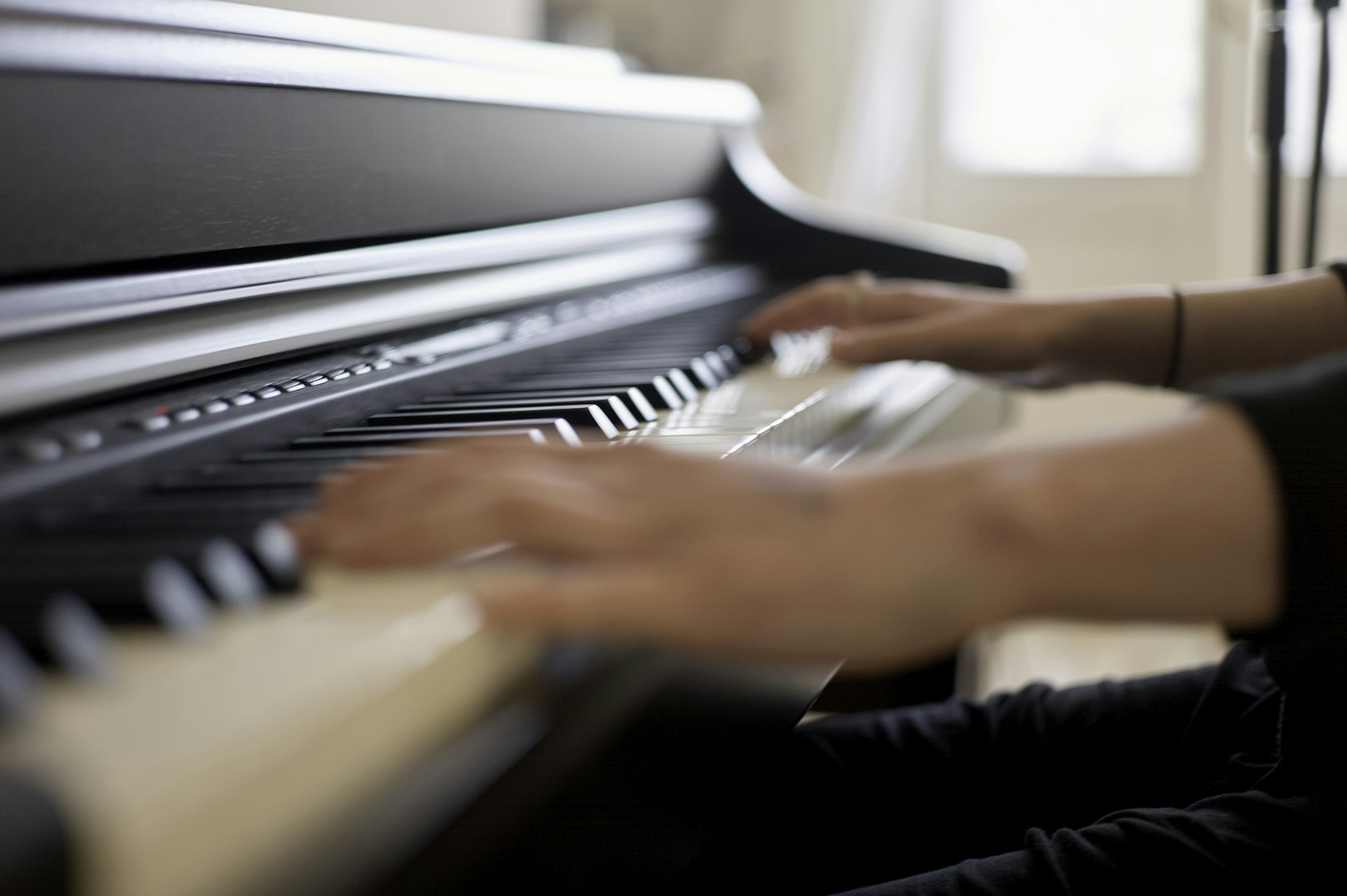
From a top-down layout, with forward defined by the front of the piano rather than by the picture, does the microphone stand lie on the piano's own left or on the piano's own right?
on the piano's own left

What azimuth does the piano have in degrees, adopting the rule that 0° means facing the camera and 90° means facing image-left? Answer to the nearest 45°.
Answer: approximately 315°

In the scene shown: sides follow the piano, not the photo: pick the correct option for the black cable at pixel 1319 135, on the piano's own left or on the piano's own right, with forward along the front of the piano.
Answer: on the piano's own left
